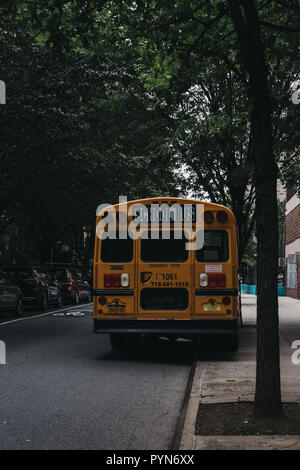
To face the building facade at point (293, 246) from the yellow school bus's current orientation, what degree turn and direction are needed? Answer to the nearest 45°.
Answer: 0° — it already faces it

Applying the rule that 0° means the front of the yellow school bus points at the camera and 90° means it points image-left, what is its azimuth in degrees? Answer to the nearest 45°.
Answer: approximately 180°

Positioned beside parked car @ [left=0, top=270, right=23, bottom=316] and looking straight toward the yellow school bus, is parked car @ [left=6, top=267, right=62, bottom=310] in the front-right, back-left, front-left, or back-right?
back-left

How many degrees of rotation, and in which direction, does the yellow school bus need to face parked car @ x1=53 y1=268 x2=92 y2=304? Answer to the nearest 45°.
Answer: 0° — it already faces it

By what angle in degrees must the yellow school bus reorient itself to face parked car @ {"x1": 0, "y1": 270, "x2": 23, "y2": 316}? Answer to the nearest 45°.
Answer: approximately 45° to its left

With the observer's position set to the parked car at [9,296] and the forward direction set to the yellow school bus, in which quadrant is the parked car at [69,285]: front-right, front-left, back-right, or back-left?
back-left
